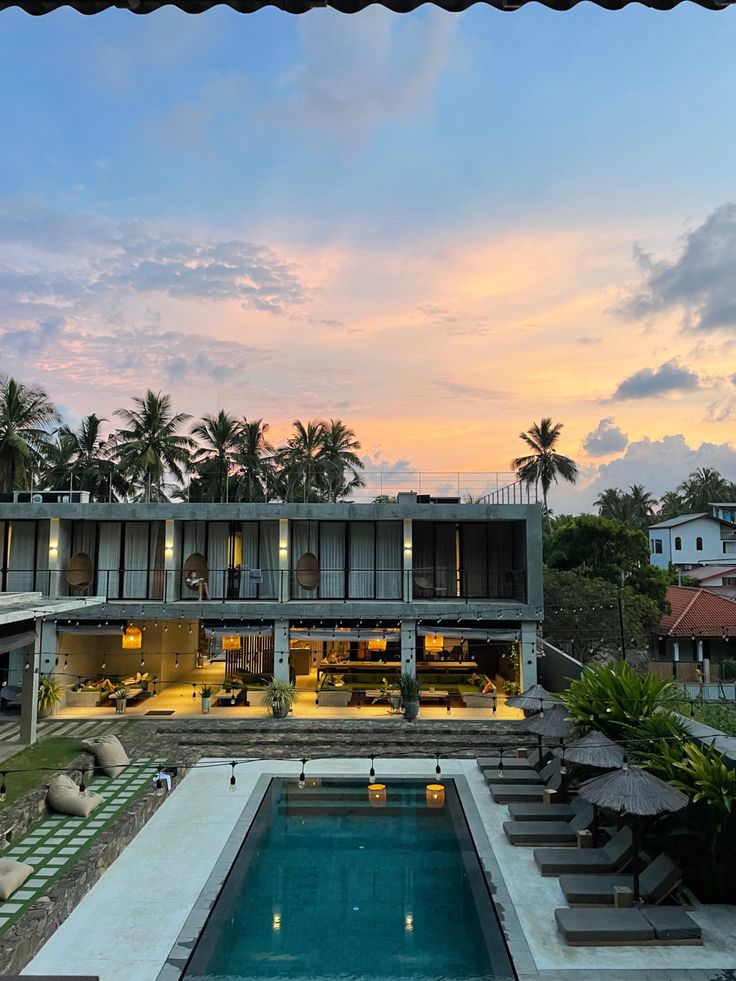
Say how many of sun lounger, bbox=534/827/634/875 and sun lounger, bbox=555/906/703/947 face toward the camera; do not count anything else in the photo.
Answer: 0

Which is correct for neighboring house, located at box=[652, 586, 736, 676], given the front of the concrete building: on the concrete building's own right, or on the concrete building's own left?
on the concrete building's own left

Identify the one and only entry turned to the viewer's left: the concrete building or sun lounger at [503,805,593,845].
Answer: the sun lounger

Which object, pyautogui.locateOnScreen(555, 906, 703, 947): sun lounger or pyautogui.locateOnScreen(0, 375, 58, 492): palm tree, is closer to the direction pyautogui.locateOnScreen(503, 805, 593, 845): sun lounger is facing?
the palm tree

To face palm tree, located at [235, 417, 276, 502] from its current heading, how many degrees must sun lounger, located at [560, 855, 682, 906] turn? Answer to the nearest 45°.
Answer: approximately 45° to its right

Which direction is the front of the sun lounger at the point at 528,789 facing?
to the viewer's left

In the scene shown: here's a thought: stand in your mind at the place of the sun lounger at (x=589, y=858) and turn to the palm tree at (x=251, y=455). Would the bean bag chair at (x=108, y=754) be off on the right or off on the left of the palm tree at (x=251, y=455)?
left

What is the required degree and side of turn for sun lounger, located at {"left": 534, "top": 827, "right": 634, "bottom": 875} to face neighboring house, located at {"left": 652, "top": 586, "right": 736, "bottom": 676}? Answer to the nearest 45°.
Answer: approximately 90° to its right

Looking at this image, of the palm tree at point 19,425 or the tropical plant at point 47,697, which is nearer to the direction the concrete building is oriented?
the tropical plant

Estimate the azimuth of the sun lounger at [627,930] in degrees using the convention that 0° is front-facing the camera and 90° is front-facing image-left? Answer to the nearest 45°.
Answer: approximately 90°

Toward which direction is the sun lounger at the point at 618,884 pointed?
to the viewer's left

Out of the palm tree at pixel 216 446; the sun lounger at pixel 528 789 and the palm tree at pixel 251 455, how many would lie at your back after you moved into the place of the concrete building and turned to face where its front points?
2

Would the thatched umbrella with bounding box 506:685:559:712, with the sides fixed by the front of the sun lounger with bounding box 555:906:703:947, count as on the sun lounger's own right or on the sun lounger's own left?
on the sun lounger's own right

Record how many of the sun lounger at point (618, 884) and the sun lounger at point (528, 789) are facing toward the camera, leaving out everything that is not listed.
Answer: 0

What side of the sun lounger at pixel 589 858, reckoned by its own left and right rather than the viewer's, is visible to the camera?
left

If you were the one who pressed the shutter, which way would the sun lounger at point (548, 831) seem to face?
facing to the left of the viewer
